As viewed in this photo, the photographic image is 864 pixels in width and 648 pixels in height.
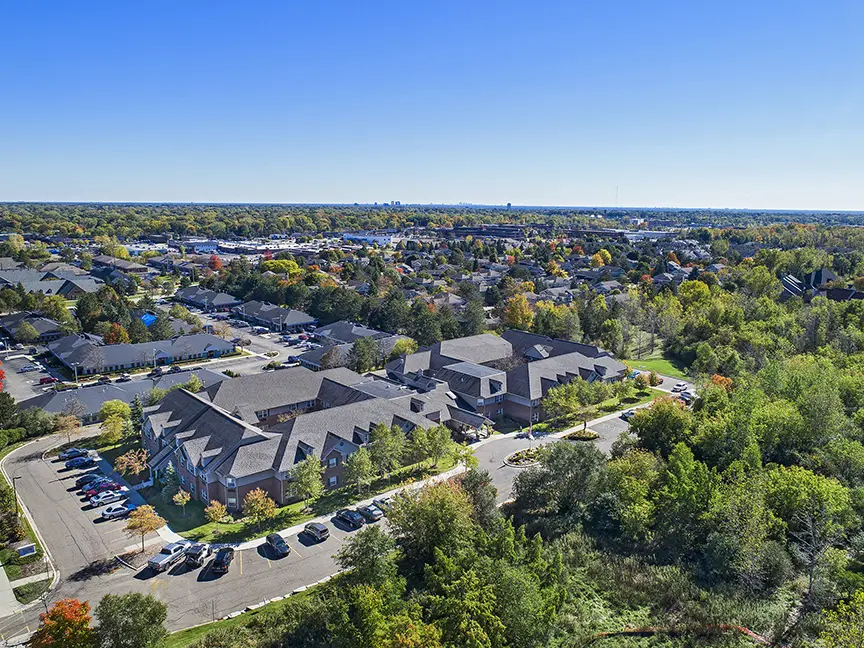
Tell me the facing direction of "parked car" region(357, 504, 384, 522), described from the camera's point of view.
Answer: facing away from the viewer and to the left of the viewer

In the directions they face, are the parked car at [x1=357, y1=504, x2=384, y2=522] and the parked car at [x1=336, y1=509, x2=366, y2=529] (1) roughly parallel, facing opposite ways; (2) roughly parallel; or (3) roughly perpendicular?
roughly parallel

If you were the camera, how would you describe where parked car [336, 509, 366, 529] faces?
facing away from the viewer and to the left of the viewer

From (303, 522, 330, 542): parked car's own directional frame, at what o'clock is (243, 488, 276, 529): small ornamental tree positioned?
The small ornamental tree is roughly at 11 o'clock from the parked car.

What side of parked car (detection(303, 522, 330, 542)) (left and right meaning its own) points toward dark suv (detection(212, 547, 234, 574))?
left

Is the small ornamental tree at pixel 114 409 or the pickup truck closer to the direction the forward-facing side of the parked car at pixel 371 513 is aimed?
the small ornamental tree

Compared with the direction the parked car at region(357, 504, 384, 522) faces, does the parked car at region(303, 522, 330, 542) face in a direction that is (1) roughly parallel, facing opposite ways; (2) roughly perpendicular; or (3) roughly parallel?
roughly parallel

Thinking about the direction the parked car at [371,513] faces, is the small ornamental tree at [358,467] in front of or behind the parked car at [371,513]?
in front

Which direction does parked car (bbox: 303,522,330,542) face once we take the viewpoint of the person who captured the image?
facing away from the viewer and to the left of the viewer

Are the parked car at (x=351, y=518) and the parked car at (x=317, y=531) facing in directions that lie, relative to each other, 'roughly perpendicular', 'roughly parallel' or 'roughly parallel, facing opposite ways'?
roughly parallel

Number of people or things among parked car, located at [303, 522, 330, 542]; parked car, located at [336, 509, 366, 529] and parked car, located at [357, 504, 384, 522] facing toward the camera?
0

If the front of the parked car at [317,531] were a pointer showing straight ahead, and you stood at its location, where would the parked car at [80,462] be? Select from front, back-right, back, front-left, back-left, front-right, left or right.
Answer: front

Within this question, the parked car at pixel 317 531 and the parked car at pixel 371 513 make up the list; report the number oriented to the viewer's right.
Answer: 0

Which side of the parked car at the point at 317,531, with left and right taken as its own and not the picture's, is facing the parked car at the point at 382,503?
right
